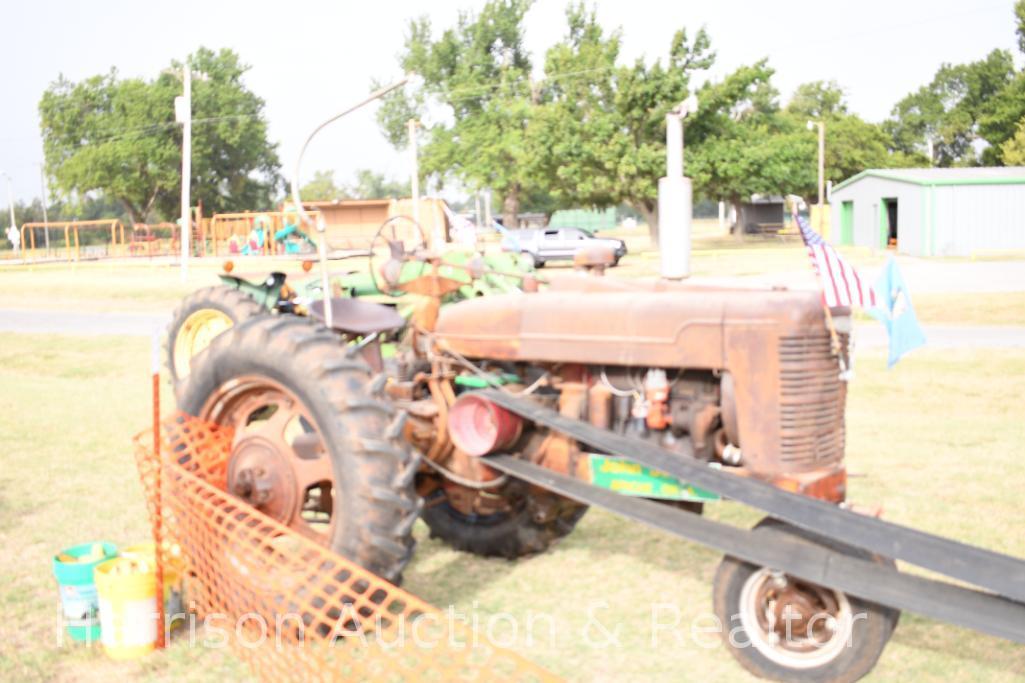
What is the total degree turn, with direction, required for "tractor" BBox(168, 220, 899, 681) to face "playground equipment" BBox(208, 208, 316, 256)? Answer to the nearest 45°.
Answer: approximately 135° to its left

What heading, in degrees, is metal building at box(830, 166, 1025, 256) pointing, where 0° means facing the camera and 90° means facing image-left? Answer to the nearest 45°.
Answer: approximately 45°

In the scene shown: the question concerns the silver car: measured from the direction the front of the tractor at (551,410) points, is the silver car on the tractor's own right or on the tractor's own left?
on the tractor's own left

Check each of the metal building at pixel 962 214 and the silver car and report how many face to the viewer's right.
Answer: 1

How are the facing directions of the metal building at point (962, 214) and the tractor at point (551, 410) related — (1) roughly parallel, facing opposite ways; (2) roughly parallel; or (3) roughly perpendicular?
roughly perpendicular

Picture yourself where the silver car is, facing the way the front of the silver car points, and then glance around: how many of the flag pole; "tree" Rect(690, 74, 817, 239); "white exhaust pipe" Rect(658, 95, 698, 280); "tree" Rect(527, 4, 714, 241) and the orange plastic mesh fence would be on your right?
3

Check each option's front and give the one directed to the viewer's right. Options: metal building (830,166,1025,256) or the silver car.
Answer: the silver car

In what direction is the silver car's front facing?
to the viewer's right

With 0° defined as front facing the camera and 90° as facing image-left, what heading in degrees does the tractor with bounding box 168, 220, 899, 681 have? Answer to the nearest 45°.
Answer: approximately 315°

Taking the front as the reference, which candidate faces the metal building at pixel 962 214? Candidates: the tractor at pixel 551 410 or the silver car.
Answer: the silver car

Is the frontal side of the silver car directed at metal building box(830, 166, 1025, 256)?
yes
